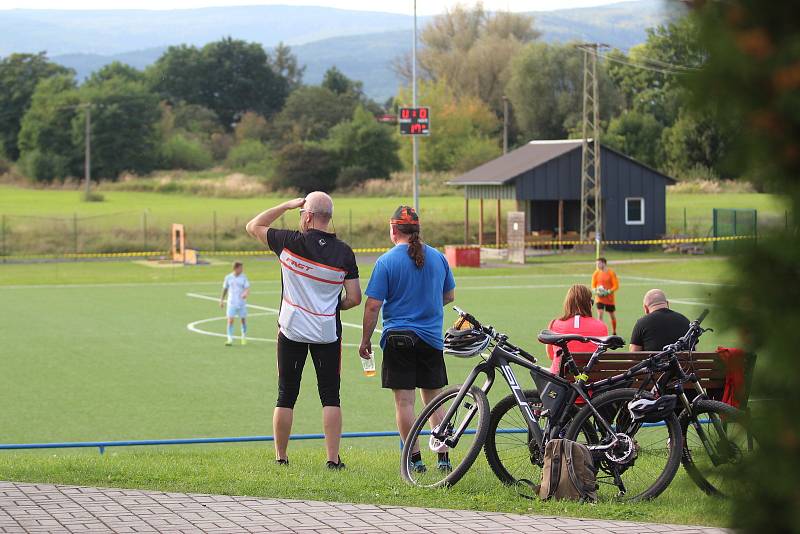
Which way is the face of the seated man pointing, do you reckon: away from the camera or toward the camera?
away from the camera

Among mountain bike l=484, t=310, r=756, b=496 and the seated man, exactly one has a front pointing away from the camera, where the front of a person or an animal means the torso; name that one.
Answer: the seated man

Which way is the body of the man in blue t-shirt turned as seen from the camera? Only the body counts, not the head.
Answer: away from the camera

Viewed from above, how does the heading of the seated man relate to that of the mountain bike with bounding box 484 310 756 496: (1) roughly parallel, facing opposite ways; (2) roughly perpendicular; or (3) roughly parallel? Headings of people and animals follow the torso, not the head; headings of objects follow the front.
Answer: roughly perpendicular

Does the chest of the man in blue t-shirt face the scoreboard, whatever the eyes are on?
yes

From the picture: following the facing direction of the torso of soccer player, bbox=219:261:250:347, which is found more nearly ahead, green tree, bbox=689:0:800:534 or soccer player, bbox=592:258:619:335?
the green tree

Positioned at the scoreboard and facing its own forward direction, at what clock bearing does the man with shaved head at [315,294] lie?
The man with shaved head is roughly at 12 o'clock from the scoreboard.

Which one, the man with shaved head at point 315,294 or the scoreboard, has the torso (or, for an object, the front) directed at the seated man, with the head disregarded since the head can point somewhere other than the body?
the scoreboard

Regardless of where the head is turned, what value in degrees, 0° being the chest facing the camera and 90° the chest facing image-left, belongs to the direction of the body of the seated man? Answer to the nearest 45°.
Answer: approximately 180°

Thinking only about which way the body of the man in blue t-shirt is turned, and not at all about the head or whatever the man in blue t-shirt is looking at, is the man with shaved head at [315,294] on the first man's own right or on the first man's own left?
on the first man's own left

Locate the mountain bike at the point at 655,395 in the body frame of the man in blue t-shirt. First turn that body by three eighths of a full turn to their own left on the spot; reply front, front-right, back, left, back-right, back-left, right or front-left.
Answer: left

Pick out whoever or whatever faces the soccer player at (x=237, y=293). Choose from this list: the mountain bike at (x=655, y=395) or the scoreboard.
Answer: the scoreboard

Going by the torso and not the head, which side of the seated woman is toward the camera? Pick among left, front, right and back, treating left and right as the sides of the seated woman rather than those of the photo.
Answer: back

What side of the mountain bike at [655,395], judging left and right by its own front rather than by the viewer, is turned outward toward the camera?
right
